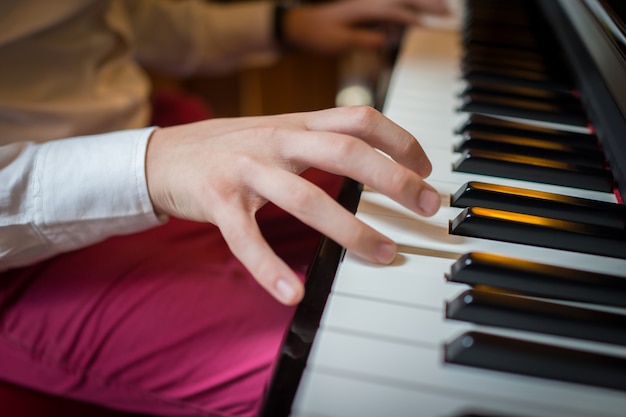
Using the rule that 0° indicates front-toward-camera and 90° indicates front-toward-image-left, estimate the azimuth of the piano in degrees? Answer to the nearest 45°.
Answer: approximately 90°
